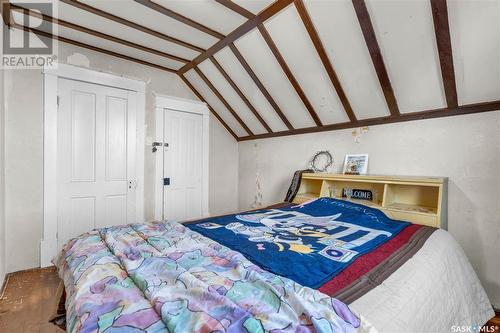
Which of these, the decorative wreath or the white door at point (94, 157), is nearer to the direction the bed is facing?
the white door

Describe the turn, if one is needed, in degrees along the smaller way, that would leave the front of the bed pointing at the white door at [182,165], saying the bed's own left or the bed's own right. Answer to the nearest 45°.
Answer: approximately 90° to the bed's own right

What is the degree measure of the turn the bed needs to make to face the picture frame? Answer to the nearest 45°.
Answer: approximately 180°

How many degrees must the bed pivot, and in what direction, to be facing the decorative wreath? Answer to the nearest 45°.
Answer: approximately 135° to its right

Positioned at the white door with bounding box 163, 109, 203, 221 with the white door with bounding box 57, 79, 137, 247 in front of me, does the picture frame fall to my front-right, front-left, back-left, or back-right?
back-left

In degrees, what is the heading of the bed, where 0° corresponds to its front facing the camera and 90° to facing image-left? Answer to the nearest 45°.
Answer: approximately 45°

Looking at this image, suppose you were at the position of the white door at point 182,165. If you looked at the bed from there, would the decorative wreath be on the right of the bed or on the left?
left

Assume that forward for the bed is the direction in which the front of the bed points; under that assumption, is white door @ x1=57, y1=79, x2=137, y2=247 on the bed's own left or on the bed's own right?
on the bed's own right

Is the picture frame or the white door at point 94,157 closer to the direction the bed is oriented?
the white door
